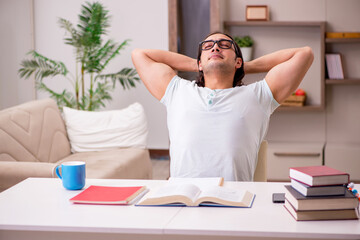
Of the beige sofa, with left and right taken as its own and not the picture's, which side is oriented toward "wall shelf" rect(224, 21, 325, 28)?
left

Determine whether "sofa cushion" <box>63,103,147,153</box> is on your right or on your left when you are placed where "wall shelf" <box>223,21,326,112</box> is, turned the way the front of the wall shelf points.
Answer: on your right

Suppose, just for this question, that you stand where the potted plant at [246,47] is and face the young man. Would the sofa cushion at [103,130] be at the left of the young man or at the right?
right

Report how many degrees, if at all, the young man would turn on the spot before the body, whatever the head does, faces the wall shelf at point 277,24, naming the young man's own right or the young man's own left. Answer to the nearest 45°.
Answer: approximately 180°

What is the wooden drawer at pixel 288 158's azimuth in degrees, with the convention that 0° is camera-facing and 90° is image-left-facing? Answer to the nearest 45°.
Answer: approximately 0°

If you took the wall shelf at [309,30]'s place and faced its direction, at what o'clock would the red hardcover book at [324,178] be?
The red hardcover book is roughly at 12 o'clock from the wall shelf.

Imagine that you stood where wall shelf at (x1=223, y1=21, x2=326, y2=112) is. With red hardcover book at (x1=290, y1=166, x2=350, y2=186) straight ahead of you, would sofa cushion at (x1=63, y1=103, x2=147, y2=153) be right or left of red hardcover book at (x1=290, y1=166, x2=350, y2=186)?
right

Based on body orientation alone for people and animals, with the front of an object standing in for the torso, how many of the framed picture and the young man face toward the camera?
2
